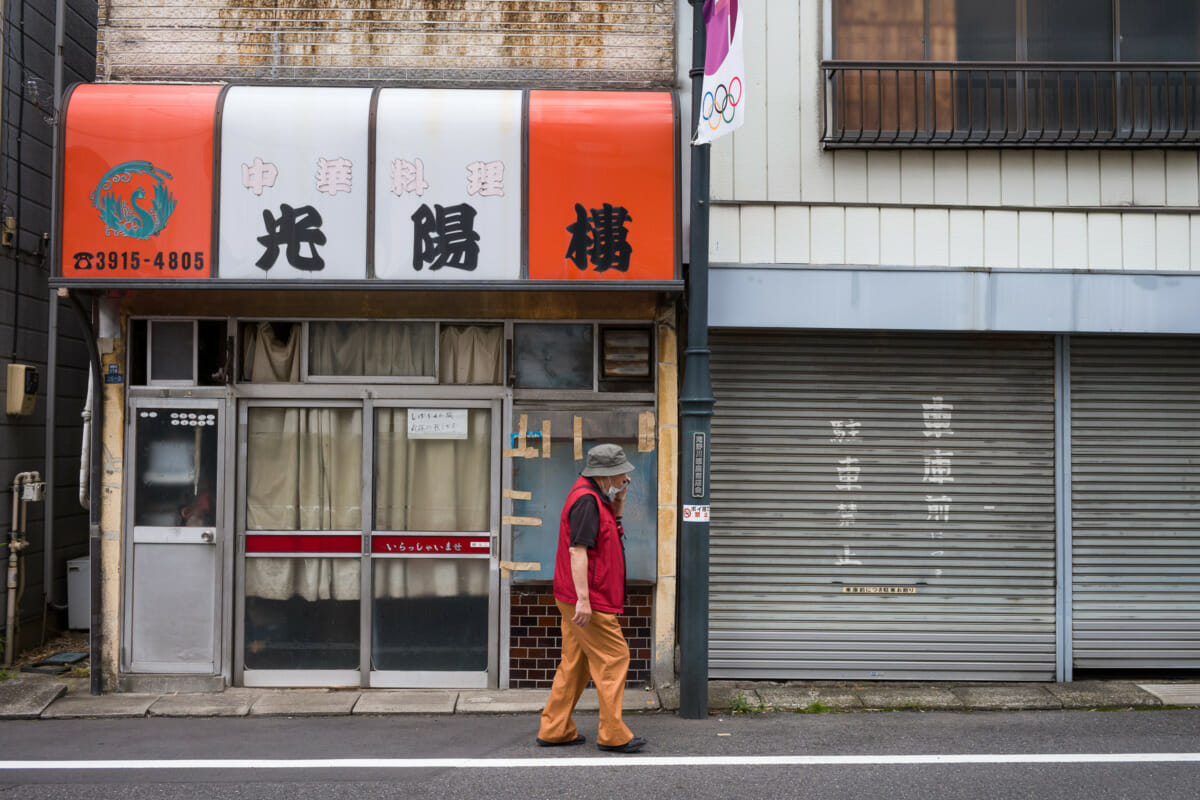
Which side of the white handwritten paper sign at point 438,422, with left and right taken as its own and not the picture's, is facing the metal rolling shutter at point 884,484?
left

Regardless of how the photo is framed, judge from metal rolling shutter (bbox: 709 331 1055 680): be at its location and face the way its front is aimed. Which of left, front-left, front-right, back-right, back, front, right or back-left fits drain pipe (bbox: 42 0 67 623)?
right

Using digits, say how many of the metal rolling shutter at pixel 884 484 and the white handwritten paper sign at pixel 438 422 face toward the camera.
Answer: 2
